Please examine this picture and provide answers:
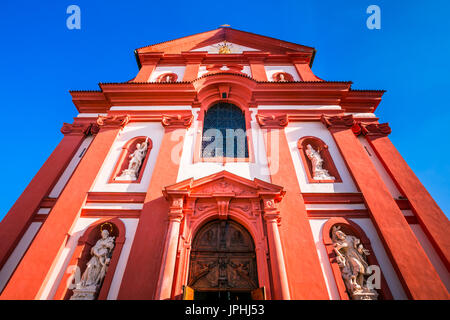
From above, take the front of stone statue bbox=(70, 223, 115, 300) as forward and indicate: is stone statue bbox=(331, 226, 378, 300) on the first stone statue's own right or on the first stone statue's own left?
on the first stone statue's own left

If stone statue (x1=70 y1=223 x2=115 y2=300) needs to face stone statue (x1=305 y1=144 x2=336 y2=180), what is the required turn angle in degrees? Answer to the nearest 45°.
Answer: approximately 45° to its left

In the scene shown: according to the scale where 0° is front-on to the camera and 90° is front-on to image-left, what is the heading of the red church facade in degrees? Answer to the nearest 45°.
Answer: approximately 0°
